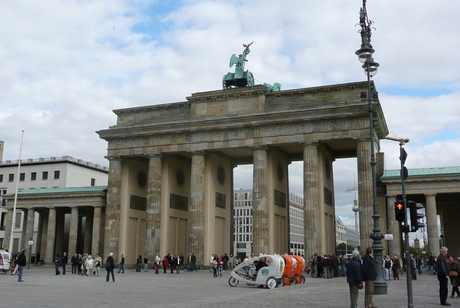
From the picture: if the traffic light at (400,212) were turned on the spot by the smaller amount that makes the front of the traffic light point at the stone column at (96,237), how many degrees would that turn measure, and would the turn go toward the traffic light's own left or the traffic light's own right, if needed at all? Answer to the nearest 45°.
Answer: approximately 135° to the traffic light's own right

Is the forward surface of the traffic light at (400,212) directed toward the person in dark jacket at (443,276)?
no

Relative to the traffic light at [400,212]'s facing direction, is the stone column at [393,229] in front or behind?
behind

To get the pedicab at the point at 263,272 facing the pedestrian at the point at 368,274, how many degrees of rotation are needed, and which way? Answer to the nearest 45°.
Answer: approximately 90° to its left

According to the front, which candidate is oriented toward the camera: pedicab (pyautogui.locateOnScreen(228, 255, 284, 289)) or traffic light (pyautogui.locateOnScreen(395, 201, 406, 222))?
the traffic light

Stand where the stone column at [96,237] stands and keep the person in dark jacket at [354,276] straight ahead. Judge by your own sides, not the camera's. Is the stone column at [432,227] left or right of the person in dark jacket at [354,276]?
left

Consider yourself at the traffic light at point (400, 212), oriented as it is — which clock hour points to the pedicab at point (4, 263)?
The pedicab is roughly at 4 o'clock from the traffic light.

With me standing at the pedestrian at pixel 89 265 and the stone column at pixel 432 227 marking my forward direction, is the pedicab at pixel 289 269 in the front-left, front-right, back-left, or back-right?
front-right

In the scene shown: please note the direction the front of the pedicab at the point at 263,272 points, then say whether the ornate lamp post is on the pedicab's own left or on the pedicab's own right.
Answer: on the pedicab's own left

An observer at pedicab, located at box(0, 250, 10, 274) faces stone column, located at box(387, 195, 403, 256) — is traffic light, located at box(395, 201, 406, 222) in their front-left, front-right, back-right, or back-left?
front-right

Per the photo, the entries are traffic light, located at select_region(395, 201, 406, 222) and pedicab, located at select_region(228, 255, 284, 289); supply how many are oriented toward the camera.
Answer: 1

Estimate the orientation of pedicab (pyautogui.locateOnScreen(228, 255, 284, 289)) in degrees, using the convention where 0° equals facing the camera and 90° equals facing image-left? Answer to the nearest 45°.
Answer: approximately 90°

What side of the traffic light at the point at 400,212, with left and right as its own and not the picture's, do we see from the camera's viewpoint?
front

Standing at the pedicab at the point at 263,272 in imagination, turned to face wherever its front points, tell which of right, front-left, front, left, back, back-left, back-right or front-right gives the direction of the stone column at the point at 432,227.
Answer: back-right

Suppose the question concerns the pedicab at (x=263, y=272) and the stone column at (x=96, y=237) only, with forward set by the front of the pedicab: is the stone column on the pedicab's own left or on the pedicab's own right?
on the pedicab's own right

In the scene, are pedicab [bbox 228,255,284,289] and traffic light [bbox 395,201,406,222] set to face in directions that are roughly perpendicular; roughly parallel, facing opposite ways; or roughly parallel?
roughly perpendicular

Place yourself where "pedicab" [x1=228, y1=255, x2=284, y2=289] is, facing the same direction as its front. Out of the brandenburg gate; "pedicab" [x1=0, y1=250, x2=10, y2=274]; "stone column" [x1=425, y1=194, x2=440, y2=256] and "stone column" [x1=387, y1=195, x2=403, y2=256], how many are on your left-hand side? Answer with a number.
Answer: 0
